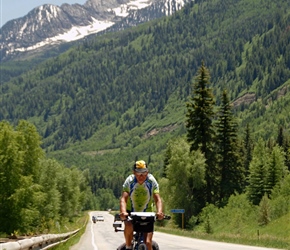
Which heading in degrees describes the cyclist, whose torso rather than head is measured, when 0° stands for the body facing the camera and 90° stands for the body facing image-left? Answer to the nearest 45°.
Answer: approximately 0°

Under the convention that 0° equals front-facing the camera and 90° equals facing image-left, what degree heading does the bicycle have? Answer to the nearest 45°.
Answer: approximately 0°

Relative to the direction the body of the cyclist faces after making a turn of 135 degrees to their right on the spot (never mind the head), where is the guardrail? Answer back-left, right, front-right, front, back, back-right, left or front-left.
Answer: front
